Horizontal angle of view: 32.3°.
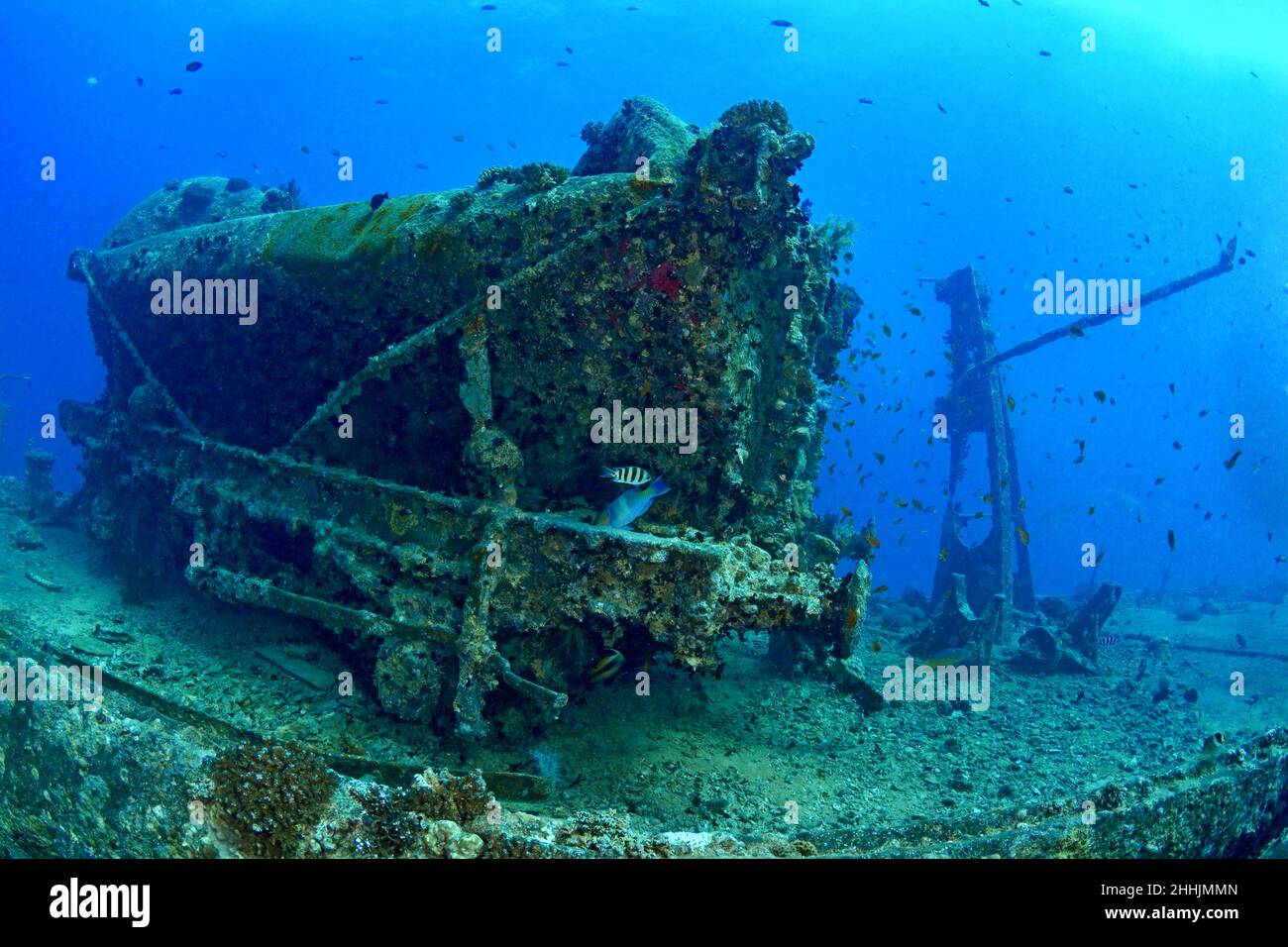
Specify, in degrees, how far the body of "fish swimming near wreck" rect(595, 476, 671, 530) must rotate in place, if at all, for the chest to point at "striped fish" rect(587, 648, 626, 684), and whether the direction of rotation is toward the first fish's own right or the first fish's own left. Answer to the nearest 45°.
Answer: approximately 90° to the first fish's own right

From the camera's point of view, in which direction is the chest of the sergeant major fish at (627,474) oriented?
to the viewer's right
